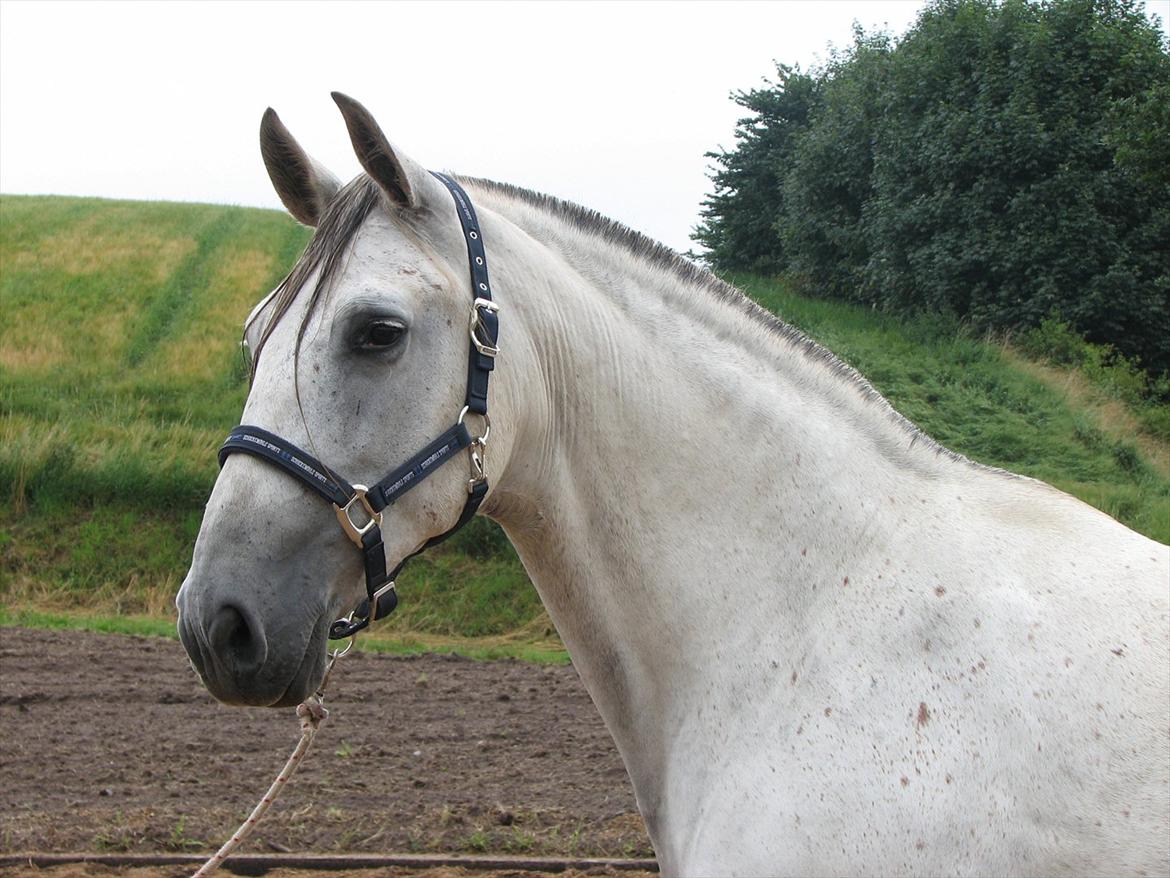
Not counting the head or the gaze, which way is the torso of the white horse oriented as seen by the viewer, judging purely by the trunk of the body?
to the viewer's left

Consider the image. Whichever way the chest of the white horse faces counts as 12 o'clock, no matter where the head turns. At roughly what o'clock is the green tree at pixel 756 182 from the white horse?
The green tree is roughly at 3 o'clock from the white horse.
